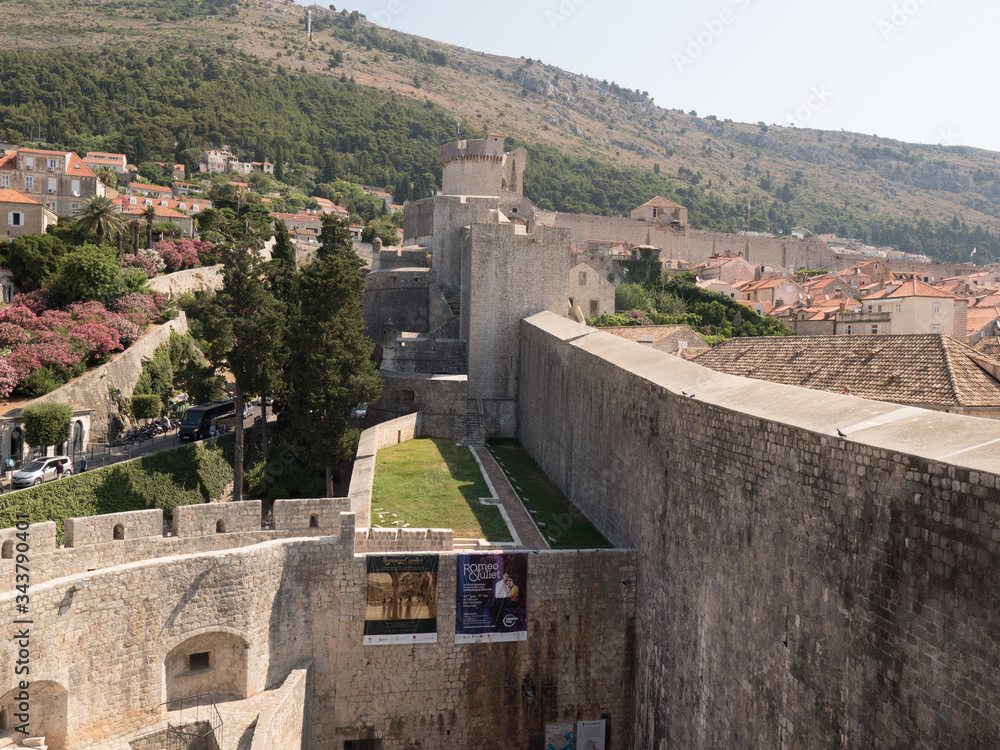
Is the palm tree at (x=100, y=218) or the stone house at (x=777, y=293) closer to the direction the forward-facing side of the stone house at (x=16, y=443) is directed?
the stone house

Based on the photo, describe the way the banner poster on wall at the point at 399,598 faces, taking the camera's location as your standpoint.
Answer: facing the viewer

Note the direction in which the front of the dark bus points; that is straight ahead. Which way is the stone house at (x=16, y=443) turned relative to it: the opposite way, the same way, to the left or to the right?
to the left

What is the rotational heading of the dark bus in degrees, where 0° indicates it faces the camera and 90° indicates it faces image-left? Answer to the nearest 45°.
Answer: approximately 45°

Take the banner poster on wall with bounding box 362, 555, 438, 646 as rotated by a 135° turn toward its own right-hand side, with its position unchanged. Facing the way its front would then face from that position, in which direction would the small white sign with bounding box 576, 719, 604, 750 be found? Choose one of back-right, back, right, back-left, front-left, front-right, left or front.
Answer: back-right

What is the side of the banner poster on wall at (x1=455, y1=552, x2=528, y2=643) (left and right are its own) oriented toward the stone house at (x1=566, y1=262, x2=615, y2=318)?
back

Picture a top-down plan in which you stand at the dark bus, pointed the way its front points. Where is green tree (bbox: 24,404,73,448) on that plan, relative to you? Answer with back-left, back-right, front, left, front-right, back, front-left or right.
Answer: front

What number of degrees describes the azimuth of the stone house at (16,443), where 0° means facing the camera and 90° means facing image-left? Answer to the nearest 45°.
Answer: approximately 315°

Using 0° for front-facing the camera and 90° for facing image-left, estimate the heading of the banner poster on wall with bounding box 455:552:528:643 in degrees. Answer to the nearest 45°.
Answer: approximately 0°

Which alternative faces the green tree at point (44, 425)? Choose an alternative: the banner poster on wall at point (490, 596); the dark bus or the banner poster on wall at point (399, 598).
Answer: the dark bus

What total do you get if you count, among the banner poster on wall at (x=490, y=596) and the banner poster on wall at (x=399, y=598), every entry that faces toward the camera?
2
